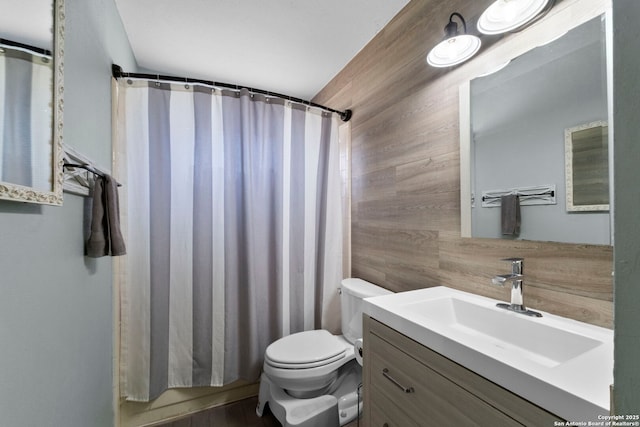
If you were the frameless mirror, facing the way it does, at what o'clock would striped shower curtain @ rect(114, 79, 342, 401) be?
The striped shower curtain is roughly at 1 o'clock from the frameless mirror.

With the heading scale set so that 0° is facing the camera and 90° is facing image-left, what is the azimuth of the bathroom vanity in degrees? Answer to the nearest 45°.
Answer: approximately 45°

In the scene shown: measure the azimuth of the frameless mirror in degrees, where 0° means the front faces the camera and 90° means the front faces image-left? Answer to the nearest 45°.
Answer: approximately 45°
